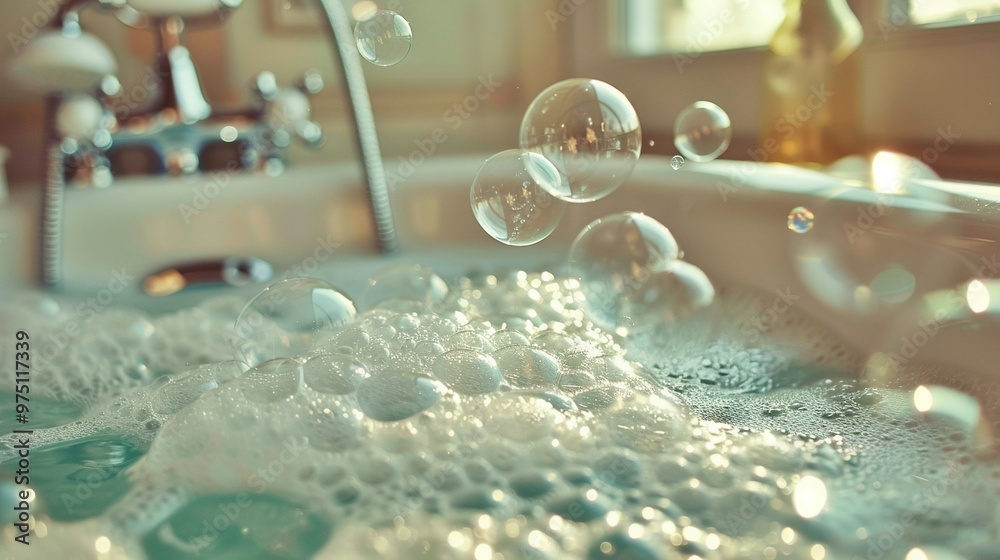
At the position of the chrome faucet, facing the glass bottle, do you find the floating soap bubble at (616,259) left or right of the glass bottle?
right

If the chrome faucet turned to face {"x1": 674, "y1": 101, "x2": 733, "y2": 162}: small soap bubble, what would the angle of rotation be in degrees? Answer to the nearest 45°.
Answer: approximately 45° to its left

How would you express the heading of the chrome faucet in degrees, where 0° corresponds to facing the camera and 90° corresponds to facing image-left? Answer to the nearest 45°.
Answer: approximately 0°

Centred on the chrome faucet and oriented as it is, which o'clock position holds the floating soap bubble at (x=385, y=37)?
The floating soap bubble is roughly at 11 o'clock from the chrome faucet.

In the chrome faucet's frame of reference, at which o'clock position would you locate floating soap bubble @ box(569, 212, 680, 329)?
The floating soap bubble is roughly at 11 o'clock from the chrome faucet.

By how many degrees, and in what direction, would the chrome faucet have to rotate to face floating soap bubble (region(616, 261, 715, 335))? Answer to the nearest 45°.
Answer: approximately 45° to its left

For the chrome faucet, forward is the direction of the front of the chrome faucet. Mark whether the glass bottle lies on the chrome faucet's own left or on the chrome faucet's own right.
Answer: on the chrome faucet's own left

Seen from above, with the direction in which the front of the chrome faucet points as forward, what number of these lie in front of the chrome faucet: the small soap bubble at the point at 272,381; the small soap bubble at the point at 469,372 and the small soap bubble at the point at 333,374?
3

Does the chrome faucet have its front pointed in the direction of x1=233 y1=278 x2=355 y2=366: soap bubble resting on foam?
yes
